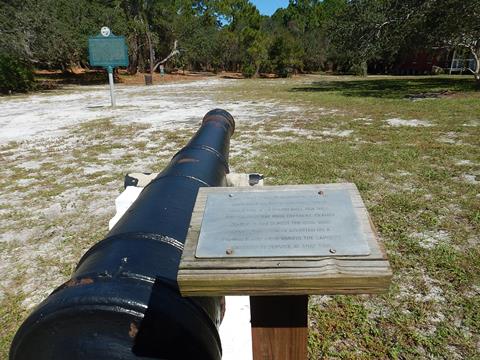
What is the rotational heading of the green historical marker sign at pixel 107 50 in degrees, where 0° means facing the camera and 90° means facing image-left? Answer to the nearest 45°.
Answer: approximately 0°

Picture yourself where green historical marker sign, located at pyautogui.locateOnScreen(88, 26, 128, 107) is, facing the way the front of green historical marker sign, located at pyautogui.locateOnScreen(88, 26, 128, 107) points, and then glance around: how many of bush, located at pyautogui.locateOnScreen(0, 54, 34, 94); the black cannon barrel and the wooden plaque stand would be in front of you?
2

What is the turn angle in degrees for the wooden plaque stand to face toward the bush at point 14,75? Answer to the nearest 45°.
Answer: approximately 135° to its right

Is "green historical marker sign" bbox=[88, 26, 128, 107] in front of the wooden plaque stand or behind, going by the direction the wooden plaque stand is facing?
behind

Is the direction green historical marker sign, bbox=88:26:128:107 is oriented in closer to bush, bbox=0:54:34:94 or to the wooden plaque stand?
the wooden plaque stand

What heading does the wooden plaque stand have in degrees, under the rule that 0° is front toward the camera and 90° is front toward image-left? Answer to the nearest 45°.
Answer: approximately 0°

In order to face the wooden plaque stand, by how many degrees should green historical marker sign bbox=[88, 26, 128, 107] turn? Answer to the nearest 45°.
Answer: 0° — it already faces it

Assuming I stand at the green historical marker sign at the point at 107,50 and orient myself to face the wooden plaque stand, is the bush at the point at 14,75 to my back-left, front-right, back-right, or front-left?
back-right

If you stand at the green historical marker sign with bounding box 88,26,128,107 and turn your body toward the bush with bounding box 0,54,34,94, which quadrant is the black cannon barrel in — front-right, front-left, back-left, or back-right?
back-left

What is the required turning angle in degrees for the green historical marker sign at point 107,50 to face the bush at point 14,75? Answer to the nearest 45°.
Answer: approximately 135° to its right

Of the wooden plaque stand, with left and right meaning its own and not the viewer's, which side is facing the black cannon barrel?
right

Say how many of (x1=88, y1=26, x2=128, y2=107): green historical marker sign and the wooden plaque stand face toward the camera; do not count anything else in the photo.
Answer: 2

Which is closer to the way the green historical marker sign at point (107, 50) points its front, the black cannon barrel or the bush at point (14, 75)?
the black cannon barrel
